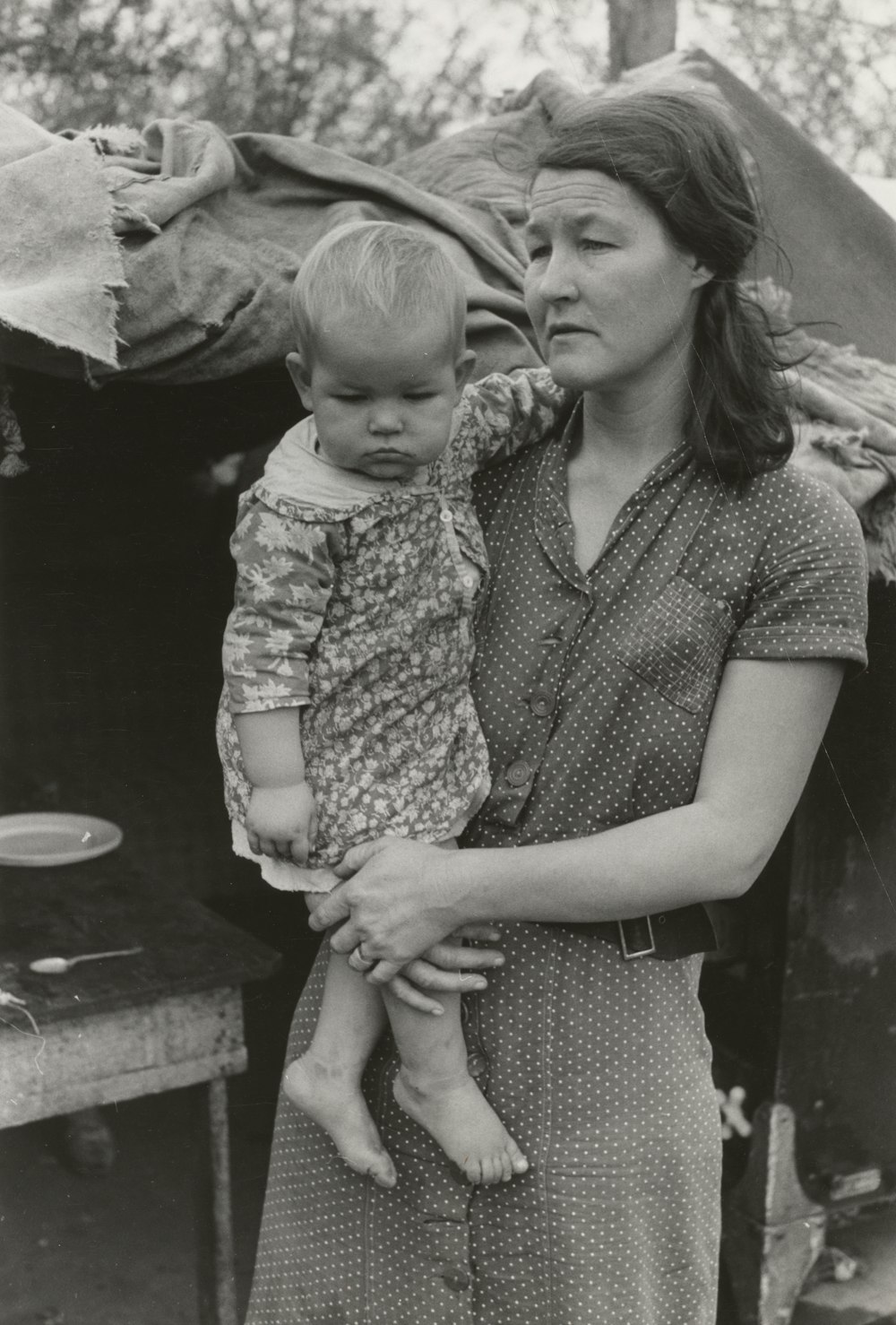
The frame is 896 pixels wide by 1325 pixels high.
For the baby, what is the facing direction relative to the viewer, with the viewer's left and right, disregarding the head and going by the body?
facing the viewer and to the right of the viewer

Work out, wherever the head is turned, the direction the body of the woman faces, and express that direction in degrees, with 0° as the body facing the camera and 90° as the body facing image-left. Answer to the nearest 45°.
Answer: approximately 45°

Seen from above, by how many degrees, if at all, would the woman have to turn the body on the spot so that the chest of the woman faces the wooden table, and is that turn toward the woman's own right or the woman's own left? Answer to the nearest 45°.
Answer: approximately 90° to the woman's own right

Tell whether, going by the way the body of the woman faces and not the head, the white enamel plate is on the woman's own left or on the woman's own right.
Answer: on the woman's own right

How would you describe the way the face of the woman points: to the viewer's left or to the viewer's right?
to the viewer's left
